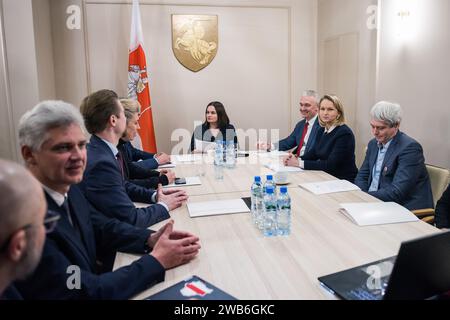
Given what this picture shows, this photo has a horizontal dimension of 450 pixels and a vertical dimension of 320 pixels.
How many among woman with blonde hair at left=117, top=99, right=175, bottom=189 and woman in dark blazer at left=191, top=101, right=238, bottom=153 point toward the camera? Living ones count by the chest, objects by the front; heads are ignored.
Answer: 1

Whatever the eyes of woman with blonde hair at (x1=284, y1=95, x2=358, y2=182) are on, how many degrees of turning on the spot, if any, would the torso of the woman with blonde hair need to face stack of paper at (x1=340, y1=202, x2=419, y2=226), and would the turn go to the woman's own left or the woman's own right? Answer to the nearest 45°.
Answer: approximately 45° to the woman's own left

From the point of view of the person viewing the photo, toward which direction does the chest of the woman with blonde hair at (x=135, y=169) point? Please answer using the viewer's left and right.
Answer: facing to the right of the viewer

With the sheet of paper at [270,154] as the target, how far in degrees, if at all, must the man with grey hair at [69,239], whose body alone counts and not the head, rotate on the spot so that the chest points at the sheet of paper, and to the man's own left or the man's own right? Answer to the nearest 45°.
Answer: approximately 90° to the man's own left

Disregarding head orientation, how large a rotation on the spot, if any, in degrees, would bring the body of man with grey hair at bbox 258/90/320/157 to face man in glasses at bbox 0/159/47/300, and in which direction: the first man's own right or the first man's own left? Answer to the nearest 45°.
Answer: approximately 45° to the first man's own left

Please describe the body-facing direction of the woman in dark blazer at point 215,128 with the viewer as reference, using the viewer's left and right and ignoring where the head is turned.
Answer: facing the viewer

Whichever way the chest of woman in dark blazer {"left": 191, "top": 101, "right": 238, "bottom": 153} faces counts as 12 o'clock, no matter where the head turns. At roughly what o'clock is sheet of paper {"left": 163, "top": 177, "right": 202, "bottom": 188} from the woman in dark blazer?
The sheet of paper is roughly at 12 o'clock from the woman in dark blazer.

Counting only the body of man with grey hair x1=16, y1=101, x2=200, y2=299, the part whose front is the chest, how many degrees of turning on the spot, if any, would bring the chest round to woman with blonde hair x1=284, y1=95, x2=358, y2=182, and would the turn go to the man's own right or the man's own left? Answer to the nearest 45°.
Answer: approximately 90° to the man's own left

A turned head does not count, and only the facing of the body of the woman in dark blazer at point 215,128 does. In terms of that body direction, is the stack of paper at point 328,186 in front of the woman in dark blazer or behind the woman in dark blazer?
in front

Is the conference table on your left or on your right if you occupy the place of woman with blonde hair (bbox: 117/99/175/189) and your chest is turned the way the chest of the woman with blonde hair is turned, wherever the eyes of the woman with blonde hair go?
on your right

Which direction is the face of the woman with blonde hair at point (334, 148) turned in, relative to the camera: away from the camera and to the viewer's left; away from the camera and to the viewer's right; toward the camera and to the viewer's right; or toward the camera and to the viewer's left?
toward the camera and to the viewer's left

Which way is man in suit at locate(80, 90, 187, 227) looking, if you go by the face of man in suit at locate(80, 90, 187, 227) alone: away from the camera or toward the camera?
away from the camera

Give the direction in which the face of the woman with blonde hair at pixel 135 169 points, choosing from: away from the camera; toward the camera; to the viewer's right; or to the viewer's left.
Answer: to the viewer's right
